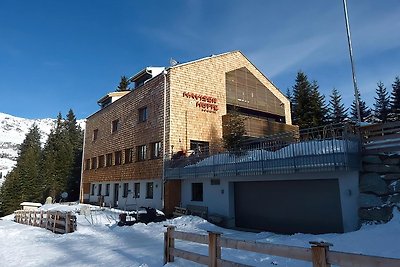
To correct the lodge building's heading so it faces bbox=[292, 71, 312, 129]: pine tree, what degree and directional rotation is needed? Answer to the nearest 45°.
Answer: approximately 90° to its left

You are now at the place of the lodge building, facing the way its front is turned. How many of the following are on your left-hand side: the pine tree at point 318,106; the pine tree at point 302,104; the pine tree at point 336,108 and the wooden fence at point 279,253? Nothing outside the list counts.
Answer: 3

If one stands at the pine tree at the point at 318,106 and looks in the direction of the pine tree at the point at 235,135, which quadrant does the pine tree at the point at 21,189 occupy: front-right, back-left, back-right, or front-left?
front-right

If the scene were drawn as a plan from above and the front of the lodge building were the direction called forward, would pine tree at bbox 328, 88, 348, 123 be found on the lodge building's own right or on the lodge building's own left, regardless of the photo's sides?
on the lodge building's own left

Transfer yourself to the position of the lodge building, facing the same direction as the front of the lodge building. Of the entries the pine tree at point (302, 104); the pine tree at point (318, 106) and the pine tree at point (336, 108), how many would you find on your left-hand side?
3

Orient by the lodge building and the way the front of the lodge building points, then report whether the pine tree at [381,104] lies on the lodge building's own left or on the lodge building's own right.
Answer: on the lodge building's own left

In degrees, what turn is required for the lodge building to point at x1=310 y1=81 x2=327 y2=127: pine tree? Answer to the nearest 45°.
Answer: approximately 90° to its left

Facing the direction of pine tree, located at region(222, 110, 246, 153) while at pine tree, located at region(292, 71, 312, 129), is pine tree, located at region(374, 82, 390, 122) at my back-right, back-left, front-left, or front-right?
back-left

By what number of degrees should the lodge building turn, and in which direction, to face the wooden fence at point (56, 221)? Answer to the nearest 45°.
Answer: approximately 90° to its right

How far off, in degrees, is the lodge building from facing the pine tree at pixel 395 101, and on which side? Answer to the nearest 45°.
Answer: approximately 45° to its left
